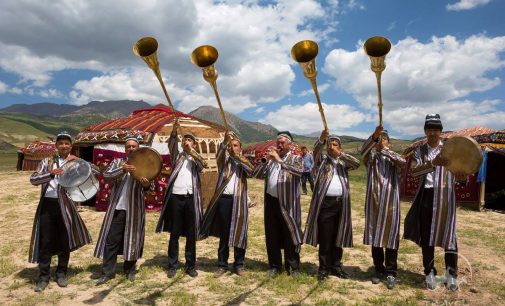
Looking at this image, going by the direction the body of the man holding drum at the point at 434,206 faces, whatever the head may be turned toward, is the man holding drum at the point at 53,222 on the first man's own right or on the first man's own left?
on the first man's own right

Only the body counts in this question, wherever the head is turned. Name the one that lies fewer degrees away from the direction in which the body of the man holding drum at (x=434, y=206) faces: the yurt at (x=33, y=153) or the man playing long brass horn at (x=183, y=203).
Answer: the man playing long brass horn

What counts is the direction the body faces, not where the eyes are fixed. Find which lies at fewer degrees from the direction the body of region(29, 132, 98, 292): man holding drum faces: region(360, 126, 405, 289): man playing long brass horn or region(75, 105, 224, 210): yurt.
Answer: the man playing long brass horn

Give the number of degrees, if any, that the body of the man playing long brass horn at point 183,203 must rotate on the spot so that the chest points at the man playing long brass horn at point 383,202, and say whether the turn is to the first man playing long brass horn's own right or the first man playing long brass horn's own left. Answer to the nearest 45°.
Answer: approximately 90° to the first man playing long brass horn's own left

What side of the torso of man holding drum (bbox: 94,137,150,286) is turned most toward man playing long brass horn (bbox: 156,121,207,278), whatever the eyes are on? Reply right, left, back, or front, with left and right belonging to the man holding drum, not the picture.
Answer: left

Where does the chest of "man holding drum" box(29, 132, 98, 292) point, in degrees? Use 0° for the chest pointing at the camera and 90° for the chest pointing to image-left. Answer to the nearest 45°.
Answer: approximately 0°

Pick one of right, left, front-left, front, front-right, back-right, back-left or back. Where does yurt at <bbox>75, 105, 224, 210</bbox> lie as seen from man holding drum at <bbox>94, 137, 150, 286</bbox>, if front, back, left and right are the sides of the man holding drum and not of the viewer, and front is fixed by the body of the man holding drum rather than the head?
back

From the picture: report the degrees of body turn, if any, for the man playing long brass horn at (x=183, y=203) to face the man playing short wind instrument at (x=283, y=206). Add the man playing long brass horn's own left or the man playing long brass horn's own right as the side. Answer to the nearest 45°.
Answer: approximately 90° to the man playing long brass horn's own left

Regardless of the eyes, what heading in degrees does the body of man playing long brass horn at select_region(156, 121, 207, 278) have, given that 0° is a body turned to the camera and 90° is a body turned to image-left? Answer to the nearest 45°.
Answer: approximately 0°

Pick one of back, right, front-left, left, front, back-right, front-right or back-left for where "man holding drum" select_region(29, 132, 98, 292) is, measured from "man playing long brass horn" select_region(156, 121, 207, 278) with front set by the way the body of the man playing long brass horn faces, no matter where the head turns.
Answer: right
